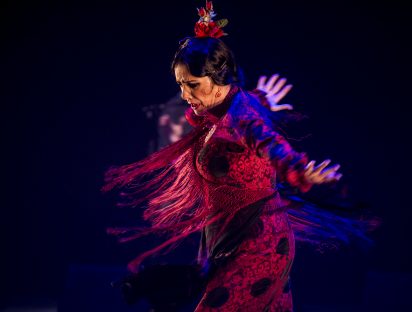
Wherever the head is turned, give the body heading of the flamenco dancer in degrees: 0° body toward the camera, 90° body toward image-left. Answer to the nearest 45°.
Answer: approximately 45°

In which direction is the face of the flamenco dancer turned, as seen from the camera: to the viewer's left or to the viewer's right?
to the viewer's left
